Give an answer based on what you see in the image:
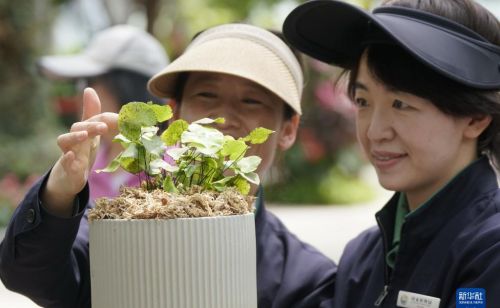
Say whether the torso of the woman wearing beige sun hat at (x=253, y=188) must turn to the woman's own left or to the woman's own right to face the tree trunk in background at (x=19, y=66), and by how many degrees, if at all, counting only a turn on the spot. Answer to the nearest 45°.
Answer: approximately 135° to the woman's own right

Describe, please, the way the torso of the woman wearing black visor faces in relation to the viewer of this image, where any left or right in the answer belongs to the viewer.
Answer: facing the viewer and to the left of the viewer

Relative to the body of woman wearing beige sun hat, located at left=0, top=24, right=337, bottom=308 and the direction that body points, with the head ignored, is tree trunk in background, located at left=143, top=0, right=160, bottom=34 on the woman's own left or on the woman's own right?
on the woman's own right

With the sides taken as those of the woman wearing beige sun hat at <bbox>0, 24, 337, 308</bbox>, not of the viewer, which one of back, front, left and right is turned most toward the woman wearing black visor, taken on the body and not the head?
left

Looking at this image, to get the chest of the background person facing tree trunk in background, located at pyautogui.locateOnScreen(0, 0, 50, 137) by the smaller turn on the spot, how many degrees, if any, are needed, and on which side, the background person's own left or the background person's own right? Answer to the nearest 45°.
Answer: approximately 90° to the background person's own right

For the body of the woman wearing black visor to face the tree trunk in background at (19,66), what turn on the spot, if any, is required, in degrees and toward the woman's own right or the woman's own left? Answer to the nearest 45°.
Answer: approximately 90° to the woman's own right

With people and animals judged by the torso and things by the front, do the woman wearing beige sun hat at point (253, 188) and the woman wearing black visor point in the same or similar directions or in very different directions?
same or similar directions

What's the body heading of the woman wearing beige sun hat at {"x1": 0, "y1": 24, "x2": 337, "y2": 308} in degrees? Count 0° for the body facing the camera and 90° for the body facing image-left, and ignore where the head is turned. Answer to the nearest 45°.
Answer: approximately 45°

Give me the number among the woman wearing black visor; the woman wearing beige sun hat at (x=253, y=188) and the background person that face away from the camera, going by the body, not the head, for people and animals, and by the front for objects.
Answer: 0
